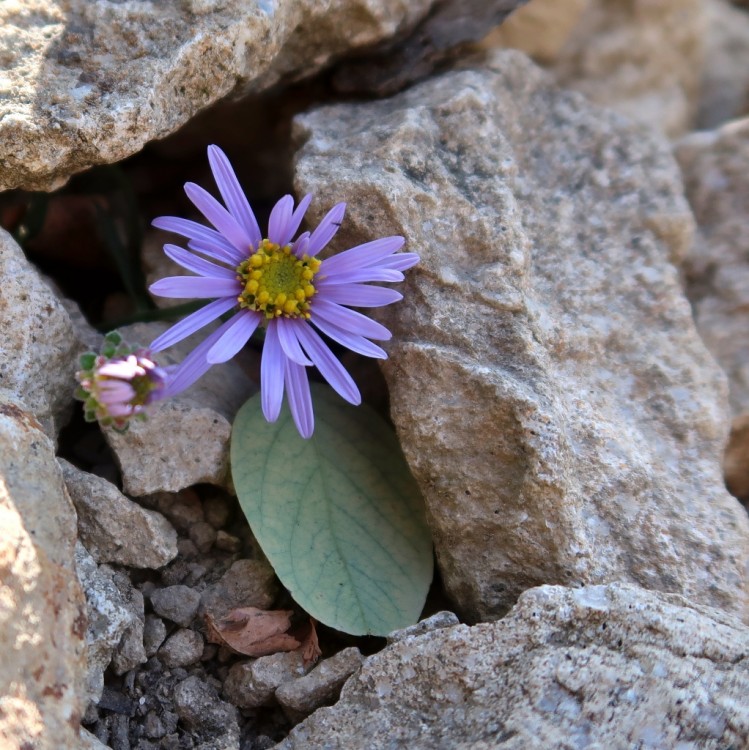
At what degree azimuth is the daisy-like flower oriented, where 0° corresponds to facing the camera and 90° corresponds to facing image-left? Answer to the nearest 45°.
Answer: approximately 0°

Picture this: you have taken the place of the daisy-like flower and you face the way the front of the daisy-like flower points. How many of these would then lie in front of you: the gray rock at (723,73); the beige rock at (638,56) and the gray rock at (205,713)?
1

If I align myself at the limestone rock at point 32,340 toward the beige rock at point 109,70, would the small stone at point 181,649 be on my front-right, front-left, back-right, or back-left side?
back-right

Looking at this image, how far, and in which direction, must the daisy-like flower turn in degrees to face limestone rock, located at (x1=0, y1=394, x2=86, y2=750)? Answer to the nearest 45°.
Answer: approximately 45° to its right

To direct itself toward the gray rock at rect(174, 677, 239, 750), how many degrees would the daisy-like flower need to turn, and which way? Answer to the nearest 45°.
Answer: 0° — it already faces it
